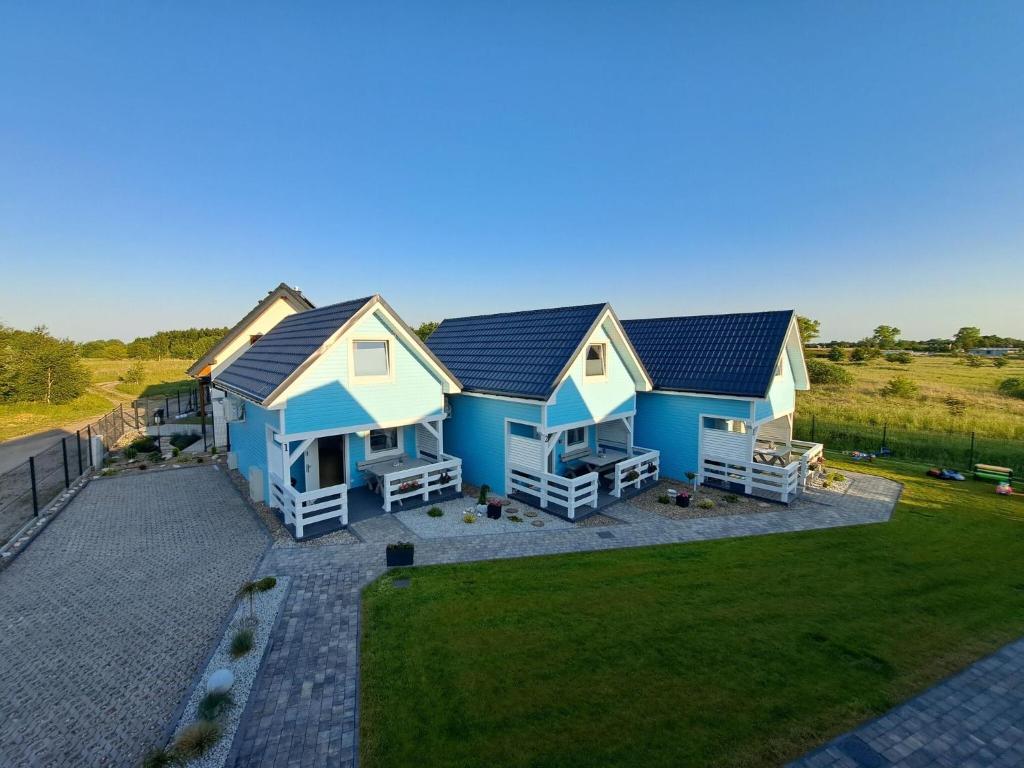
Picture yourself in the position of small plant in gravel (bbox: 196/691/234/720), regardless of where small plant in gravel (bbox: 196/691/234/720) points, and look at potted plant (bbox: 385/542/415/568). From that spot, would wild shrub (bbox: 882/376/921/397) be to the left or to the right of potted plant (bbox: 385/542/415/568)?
right

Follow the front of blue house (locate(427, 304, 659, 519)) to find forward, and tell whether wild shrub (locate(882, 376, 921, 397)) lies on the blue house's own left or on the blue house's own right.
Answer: on the blue house's own left

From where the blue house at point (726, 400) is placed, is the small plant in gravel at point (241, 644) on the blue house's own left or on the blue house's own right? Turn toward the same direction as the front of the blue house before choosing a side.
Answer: on the blue house's own right

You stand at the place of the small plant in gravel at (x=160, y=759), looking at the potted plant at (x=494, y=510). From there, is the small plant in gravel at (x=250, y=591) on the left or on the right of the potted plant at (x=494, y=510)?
left

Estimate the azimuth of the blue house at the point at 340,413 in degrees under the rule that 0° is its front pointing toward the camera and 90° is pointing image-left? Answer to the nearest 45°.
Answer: approximately 315°

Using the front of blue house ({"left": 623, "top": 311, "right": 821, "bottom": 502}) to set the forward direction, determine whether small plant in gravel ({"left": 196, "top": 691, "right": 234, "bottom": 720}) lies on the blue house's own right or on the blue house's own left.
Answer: on the blue house's own right

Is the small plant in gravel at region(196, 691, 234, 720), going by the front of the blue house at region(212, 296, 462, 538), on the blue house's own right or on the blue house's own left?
on the blue house's own right

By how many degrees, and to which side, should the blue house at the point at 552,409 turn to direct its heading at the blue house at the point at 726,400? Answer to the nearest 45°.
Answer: approximately 45° to its left
